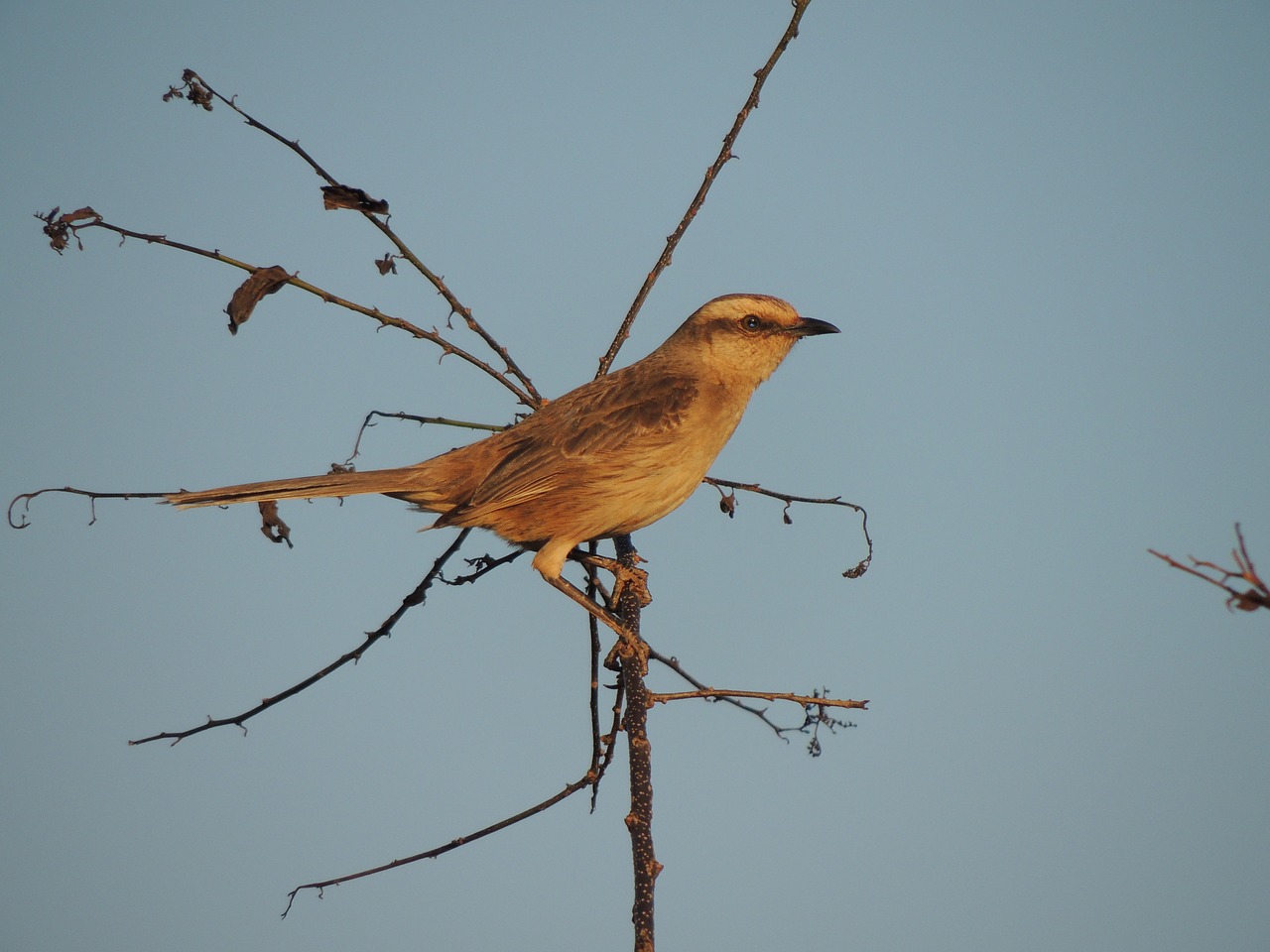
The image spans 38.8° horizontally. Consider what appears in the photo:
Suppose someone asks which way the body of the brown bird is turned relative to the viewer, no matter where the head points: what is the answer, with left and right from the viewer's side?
facing to the right of the viewer
